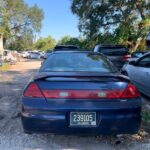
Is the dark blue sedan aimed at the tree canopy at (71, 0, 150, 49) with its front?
yes

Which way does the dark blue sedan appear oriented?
away from the camera
